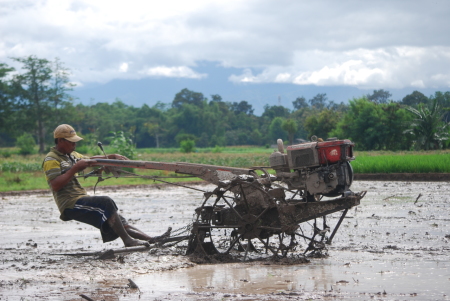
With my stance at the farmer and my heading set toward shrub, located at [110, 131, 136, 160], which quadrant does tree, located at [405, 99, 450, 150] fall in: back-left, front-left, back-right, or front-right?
front-right

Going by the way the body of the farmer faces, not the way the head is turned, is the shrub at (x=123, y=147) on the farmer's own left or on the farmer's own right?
on the farmer's own left

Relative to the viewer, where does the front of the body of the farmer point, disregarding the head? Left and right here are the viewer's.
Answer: facing to the right of the viewer

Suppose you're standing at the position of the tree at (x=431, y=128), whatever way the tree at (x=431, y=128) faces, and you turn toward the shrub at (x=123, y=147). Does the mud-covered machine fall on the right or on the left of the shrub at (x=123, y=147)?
left

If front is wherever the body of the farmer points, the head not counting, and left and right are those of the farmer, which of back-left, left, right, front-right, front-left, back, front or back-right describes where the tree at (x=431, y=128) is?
front-left
